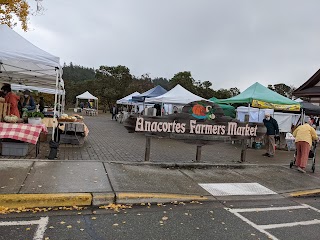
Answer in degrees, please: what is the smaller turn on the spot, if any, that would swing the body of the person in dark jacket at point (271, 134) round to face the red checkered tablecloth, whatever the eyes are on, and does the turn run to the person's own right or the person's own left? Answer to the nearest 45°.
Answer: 0° — they already face it

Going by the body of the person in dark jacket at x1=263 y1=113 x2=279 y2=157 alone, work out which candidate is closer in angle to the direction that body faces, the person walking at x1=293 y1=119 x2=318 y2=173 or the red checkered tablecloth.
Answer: the red checkered tablecloth

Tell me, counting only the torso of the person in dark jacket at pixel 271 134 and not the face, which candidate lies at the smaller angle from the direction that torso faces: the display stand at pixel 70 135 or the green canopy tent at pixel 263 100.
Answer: the display stand

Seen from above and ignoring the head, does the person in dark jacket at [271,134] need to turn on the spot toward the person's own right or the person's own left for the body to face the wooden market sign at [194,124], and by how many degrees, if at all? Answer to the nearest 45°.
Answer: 0° — they already face it

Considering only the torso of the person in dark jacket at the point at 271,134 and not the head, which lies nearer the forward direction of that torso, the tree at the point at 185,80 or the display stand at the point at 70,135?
the display stand

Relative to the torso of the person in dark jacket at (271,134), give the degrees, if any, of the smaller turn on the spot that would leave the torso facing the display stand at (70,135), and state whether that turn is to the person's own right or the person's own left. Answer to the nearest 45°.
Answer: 0° — they already face it

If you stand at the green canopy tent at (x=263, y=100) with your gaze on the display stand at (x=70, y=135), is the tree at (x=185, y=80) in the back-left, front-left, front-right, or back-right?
back-right

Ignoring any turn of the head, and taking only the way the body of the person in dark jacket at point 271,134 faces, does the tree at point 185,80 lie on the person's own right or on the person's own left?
on the person's own right

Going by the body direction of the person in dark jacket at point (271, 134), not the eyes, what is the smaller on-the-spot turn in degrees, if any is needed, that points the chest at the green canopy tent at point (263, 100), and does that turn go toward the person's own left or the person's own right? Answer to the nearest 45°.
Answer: approximately 135° to the person's own right

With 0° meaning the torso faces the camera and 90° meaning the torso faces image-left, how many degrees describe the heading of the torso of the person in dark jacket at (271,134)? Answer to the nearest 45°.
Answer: approximately 45°
